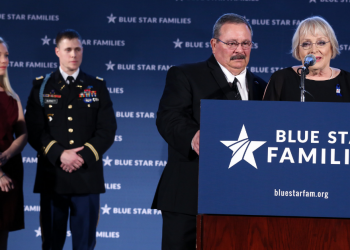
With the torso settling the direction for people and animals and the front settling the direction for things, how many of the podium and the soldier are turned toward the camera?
2

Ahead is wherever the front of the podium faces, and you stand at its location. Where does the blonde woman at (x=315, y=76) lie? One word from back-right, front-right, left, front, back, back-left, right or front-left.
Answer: back

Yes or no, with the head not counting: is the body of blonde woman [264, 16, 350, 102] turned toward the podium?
yes

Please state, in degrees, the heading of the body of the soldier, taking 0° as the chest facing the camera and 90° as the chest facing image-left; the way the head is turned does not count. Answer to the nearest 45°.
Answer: approximately 0°

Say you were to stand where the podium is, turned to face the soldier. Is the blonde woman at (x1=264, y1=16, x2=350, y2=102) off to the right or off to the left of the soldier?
right
